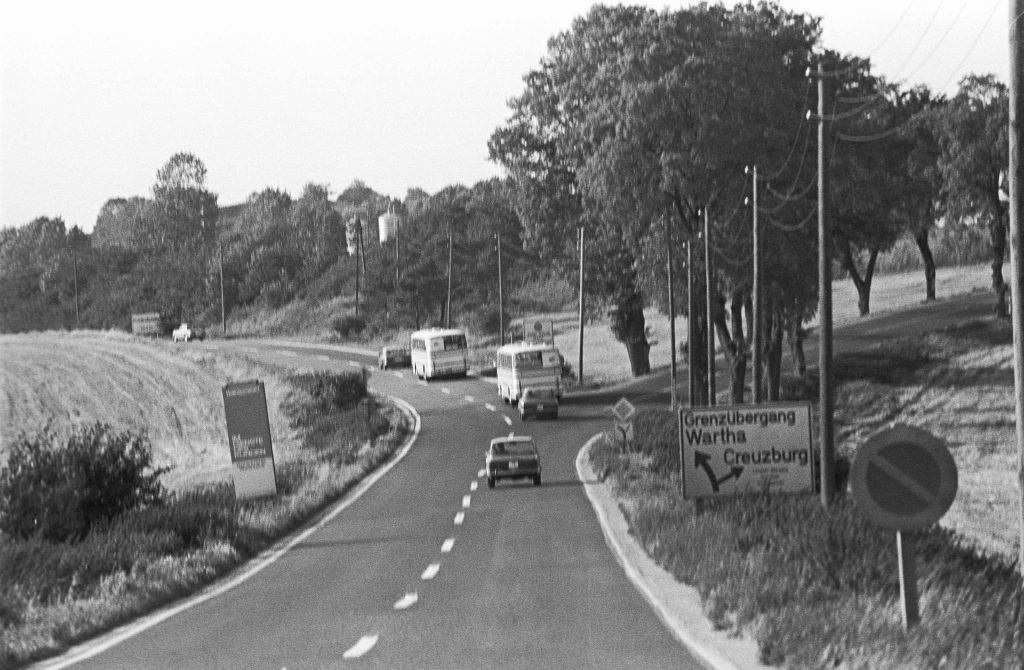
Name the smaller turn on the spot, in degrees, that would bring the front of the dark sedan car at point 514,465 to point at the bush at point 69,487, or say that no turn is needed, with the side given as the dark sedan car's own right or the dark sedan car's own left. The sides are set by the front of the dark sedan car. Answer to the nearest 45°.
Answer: approximately 135° to the dark sedan car's own left

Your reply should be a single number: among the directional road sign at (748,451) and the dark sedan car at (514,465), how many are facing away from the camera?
1

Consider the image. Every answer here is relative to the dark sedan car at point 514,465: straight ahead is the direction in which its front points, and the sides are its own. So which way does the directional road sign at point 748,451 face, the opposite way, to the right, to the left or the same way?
the opposite way

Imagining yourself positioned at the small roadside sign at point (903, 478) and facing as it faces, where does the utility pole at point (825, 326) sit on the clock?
The utility pole is roughly at 6 o'clock from the small roadside sign.

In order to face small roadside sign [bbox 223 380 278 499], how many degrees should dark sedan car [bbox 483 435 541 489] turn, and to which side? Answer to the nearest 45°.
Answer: approximately 135° to its left

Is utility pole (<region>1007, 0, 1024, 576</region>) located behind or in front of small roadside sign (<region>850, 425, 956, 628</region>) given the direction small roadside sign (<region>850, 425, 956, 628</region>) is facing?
behind

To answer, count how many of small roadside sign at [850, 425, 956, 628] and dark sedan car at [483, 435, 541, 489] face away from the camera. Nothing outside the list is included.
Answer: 1

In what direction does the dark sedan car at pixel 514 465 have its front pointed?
away from the camera

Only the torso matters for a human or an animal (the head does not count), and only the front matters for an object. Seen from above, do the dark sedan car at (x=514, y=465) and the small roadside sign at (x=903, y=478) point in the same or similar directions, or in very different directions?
very different directions

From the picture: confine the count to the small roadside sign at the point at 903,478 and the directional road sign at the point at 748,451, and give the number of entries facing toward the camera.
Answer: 2
